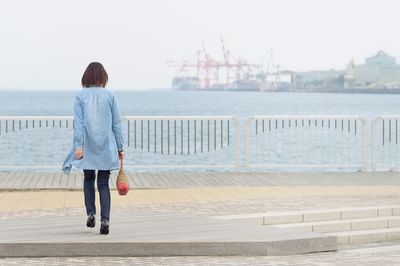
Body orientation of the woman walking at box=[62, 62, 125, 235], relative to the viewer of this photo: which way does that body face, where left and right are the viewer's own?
facing away from the viewer
